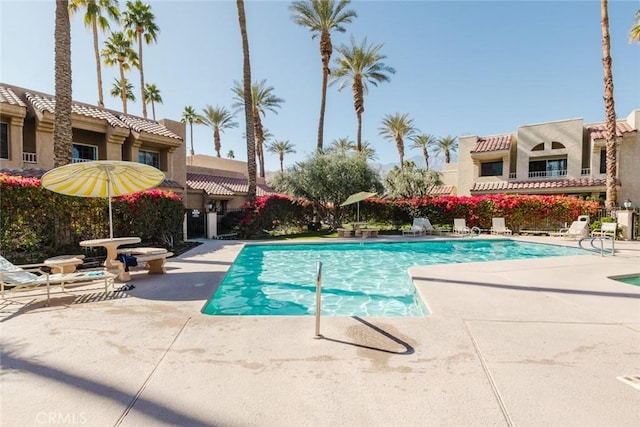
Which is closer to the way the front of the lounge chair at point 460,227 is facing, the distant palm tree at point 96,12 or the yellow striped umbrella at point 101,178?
the yellow striped umbrella

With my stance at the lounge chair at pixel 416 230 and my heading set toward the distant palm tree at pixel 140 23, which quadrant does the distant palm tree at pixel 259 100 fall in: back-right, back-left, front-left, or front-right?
front-right

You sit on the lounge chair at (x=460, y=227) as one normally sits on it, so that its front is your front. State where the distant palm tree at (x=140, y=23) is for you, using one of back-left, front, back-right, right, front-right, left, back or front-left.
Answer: back-right

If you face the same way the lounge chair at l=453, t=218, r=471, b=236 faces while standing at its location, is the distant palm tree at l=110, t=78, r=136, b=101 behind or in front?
behind

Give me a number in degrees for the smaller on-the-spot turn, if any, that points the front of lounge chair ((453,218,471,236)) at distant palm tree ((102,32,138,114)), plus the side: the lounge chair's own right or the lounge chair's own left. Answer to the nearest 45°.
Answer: approximately 135° to the lounge chair's own right

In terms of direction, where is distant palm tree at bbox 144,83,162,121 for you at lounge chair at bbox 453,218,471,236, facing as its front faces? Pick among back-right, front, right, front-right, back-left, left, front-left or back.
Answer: back-right

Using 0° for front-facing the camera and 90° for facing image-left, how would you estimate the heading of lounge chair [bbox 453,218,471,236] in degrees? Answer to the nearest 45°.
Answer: approximately 315°

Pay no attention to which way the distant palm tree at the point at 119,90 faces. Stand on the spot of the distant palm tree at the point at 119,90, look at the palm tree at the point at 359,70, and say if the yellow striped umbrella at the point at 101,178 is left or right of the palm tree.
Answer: right

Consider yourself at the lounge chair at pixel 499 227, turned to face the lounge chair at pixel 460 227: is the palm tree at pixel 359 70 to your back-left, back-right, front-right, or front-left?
front-right
